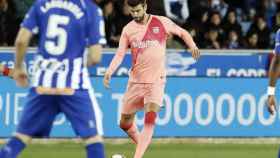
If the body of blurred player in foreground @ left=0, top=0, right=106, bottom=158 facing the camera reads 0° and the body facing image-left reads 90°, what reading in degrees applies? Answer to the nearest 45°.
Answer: approximately 180°
